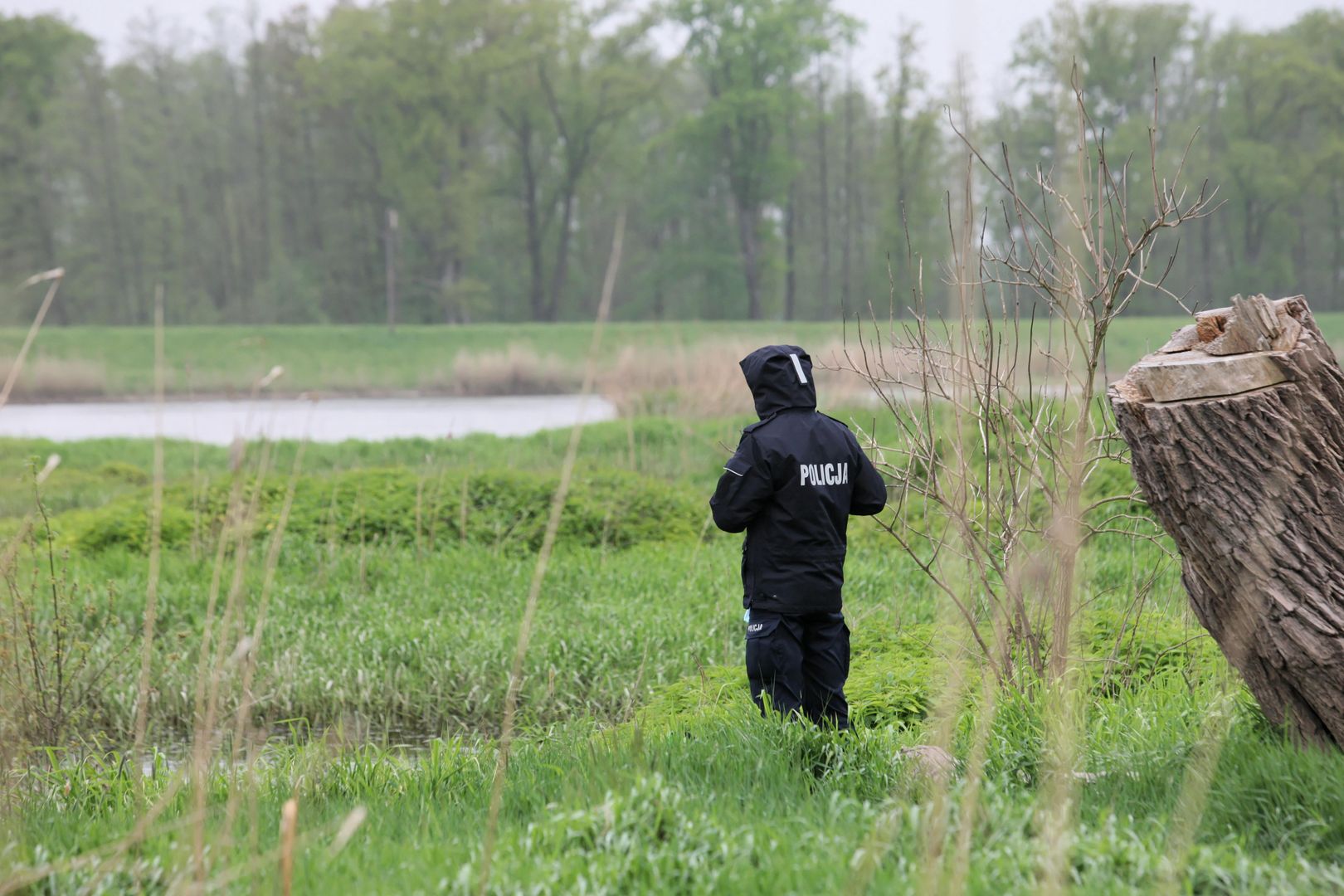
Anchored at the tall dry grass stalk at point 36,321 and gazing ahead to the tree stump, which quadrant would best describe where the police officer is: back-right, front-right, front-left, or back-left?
front-left

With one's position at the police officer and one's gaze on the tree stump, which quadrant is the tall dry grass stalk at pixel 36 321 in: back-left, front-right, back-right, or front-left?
back-right

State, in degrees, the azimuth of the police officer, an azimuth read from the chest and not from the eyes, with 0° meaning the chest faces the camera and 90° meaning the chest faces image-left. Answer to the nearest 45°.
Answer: approximately 135°

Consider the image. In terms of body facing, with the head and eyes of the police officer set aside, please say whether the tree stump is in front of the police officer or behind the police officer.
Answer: behind

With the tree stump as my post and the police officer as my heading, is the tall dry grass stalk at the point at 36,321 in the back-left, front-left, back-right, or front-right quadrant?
front-left

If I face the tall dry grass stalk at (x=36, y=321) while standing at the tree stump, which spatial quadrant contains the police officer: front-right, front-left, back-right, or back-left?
front-right
